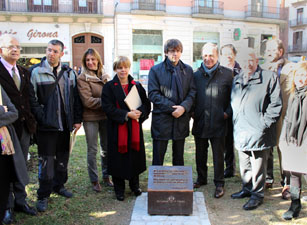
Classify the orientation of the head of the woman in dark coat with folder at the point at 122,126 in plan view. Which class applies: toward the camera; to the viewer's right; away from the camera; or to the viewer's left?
toward the camera

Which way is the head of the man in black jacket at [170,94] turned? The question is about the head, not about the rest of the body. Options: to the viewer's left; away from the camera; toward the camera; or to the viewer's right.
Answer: toward the camera

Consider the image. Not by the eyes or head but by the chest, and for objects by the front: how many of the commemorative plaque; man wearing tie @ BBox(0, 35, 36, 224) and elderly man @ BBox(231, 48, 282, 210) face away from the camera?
0

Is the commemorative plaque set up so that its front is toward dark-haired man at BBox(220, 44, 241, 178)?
no

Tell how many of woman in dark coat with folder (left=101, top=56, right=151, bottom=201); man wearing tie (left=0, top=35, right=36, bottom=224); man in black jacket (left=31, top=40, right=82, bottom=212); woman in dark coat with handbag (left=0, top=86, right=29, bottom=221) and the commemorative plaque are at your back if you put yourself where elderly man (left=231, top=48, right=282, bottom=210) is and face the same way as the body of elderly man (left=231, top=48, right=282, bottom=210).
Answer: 0

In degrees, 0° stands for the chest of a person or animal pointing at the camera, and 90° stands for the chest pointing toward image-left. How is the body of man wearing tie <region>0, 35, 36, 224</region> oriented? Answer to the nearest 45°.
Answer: approximately 315°

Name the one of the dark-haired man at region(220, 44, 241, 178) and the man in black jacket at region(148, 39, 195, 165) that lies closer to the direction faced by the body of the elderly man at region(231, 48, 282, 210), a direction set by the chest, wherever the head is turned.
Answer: the man in black jacket

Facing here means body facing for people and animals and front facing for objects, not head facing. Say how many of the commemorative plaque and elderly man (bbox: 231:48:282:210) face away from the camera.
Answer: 0

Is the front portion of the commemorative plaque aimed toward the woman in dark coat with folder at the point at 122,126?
no

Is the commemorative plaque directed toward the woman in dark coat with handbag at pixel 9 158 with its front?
no

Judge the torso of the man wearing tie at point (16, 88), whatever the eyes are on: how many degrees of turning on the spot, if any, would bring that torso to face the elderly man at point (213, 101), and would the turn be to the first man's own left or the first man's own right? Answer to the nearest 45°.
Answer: approximately 45° to the first man's own left

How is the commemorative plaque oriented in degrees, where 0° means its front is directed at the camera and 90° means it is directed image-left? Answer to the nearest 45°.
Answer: approximately 0°

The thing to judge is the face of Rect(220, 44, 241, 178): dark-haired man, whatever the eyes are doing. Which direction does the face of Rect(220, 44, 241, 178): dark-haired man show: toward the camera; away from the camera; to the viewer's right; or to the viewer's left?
toward the camera

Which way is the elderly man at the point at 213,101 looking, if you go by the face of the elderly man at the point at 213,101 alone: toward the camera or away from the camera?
toward the camera

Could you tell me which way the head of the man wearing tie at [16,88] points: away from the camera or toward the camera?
toward the camera

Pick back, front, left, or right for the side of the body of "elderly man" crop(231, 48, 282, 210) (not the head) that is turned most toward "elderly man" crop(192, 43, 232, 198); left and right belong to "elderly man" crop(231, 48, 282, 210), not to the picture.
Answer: right

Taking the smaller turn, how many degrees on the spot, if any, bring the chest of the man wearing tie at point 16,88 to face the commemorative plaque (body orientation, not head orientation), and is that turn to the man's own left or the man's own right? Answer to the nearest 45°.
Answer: approximately 45° to the man's own left

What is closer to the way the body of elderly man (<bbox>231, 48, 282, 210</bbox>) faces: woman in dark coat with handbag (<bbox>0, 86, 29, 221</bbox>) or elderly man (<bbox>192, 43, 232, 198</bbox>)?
the woman in dark coat with handbag
